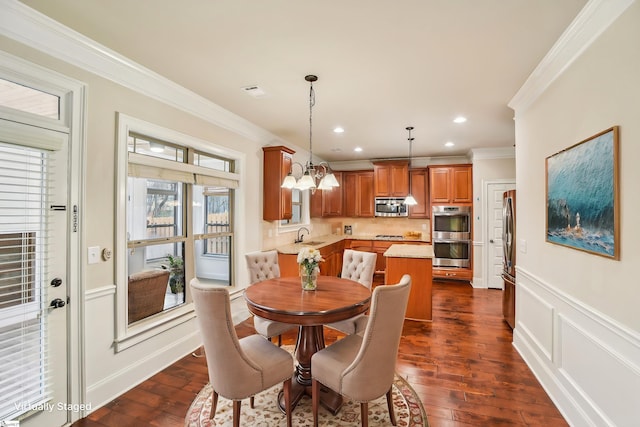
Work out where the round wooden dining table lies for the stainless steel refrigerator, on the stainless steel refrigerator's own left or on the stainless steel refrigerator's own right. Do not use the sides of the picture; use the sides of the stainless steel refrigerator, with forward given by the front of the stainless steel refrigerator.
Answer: on the stainless steel refrigerator's own left

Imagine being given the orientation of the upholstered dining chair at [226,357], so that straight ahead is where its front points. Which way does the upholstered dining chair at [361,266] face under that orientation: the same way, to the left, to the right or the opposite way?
the opposite way

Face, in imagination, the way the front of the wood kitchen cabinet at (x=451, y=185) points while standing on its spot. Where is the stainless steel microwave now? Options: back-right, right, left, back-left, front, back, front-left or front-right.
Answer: right

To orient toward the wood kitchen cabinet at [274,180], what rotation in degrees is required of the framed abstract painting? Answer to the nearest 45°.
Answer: approximately 45° to its right

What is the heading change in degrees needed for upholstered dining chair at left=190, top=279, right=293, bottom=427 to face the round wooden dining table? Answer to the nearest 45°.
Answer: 0° — it already faces it

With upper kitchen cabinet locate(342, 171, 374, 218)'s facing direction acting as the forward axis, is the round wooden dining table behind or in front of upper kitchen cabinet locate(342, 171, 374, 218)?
in front

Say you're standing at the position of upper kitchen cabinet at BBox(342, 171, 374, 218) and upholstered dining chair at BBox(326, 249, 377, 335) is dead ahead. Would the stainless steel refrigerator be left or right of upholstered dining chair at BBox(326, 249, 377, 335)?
left

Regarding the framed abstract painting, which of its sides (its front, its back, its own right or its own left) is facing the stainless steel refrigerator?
right

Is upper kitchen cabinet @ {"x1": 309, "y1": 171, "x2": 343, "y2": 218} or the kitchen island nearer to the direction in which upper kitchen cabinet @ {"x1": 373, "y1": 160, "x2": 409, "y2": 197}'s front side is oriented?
the kitchen island

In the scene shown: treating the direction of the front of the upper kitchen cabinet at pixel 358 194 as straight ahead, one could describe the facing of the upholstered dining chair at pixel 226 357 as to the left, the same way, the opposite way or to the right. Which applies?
the opposite way

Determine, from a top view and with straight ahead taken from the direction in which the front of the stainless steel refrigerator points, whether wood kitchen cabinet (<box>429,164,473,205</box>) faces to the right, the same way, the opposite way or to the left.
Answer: to the left
